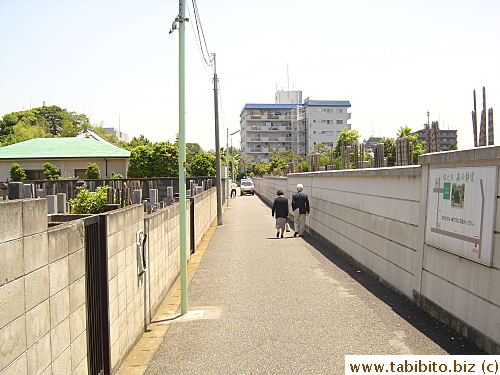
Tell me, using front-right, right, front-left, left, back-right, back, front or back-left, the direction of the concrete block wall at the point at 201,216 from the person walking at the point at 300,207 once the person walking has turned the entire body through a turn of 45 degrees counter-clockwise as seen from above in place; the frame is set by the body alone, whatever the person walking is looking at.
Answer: front-left

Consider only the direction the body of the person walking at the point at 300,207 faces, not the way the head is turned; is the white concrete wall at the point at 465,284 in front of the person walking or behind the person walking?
behind

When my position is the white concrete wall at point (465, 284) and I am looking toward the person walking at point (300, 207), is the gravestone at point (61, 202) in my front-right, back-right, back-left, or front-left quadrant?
front-left

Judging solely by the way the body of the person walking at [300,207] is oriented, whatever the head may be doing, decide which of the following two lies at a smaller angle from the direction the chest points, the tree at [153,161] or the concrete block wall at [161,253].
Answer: the tree

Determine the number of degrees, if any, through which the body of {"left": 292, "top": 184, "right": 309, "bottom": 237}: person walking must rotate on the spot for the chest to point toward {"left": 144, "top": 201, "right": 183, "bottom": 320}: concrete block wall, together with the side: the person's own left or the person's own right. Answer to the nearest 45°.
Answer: approximately 180°

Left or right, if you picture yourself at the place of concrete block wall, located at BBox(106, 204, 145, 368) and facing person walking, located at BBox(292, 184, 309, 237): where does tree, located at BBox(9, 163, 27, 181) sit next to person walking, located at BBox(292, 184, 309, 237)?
left

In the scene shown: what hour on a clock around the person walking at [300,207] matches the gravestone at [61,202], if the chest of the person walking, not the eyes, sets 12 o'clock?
The gravestone is roughly at 8 o'clock from the person walking.

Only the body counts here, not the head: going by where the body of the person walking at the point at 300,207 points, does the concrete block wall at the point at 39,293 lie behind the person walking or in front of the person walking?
behind

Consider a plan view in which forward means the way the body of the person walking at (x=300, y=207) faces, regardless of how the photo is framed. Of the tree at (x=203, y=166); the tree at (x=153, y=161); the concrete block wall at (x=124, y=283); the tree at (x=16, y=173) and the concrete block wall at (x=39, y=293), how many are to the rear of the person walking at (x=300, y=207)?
2

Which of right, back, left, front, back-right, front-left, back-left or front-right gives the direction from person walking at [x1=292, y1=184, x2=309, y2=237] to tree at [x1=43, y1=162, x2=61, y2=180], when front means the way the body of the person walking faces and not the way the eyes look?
front-left

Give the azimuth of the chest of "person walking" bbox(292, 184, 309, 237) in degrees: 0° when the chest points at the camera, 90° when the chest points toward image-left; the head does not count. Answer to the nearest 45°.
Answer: approximately 180°

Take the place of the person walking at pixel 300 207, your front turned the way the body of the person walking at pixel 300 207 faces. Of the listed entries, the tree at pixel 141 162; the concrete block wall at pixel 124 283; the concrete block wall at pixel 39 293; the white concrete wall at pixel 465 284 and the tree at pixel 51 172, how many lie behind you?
3

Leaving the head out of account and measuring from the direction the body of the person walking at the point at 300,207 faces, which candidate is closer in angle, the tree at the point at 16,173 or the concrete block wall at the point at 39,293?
the tree

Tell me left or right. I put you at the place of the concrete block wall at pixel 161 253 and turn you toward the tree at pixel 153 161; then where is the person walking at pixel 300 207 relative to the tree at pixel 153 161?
right
